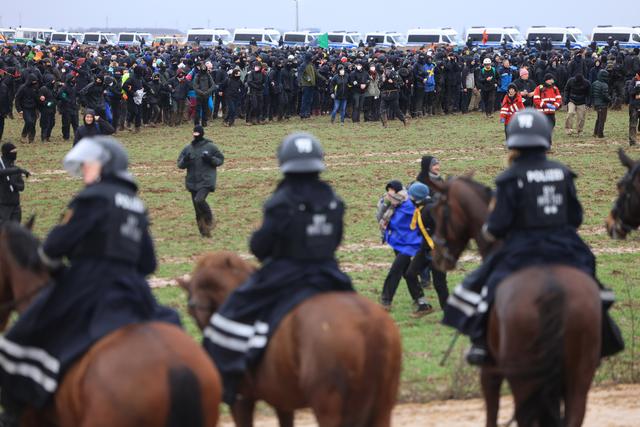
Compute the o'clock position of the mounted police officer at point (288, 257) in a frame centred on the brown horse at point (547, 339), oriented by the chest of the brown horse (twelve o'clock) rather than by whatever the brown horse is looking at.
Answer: The mounted police officer is roughly at 10 o'clock from the brown horse.

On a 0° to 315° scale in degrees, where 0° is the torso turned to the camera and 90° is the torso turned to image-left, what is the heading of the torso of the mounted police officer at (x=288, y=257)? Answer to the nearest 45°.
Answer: approximately 135°

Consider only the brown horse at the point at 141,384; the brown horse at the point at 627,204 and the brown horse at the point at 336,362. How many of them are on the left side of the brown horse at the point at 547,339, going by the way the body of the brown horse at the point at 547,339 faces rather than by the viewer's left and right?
2

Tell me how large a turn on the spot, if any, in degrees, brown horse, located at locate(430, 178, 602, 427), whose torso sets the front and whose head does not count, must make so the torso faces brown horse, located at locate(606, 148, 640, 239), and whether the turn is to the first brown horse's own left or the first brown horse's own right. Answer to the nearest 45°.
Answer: approximately 45° to the first brown horse's own right

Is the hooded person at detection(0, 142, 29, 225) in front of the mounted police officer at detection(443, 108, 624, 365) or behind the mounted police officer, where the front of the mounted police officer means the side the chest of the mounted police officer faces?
in front

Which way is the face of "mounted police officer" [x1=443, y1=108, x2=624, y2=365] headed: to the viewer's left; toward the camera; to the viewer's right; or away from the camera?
away from the camera

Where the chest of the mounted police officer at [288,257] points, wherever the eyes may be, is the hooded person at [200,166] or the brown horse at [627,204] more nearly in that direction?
the hooded person

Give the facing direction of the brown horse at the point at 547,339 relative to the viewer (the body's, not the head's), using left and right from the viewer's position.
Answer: facing away from the viewer and to the left of the viewer

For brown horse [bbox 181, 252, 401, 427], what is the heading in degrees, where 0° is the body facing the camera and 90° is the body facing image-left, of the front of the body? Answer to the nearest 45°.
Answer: approximately 135°

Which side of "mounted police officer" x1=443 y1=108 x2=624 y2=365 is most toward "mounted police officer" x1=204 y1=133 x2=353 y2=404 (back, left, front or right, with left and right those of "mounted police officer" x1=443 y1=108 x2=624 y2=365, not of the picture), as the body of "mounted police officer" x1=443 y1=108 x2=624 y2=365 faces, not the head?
left

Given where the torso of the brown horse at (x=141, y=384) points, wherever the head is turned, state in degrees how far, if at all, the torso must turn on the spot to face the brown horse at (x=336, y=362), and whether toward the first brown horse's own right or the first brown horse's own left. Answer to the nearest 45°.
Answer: approximately 135° to the first brown horse's own right

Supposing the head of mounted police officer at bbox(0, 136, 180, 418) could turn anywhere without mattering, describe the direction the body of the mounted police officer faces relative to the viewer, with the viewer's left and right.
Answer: facing away from the viewer and to the left of the viewer
